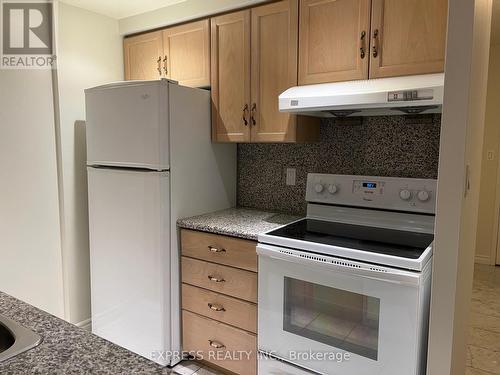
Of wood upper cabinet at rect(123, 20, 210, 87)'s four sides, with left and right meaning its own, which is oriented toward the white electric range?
left

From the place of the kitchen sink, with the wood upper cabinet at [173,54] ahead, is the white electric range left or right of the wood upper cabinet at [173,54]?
right

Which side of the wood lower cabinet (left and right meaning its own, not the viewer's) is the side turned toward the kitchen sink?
front

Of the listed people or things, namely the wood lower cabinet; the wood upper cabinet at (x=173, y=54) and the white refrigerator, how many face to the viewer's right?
0

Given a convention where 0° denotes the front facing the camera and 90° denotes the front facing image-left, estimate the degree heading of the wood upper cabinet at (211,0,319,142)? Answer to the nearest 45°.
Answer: approximately 45°

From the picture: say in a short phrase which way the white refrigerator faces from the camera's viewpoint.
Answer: facing the viewer and to the left of the viewer
